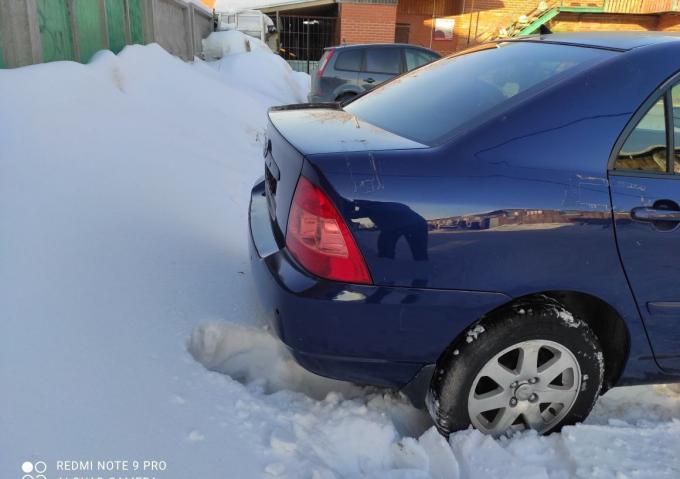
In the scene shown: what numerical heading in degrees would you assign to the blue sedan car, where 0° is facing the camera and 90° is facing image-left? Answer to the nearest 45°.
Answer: approximately 270°

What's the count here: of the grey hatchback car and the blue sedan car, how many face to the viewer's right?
2

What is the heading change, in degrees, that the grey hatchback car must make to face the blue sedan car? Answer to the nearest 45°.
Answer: approximately 90° to its right

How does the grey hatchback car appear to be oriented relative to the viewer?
to the viewer's right

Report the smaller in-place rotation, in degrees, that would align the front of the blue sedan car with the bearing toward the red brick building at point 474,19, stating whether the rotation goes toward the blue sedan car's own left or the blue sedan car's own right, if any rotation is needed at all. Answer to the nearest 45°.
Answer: approximately 90° to the blue sedan car's own left

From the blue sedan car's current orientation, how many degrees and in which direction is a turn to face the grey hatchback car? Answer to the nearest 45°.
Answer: approximately 90° to its left

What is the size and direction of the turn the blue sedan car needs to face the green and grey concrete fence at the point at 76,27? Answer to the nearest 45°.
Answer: approximately 135° to its left
